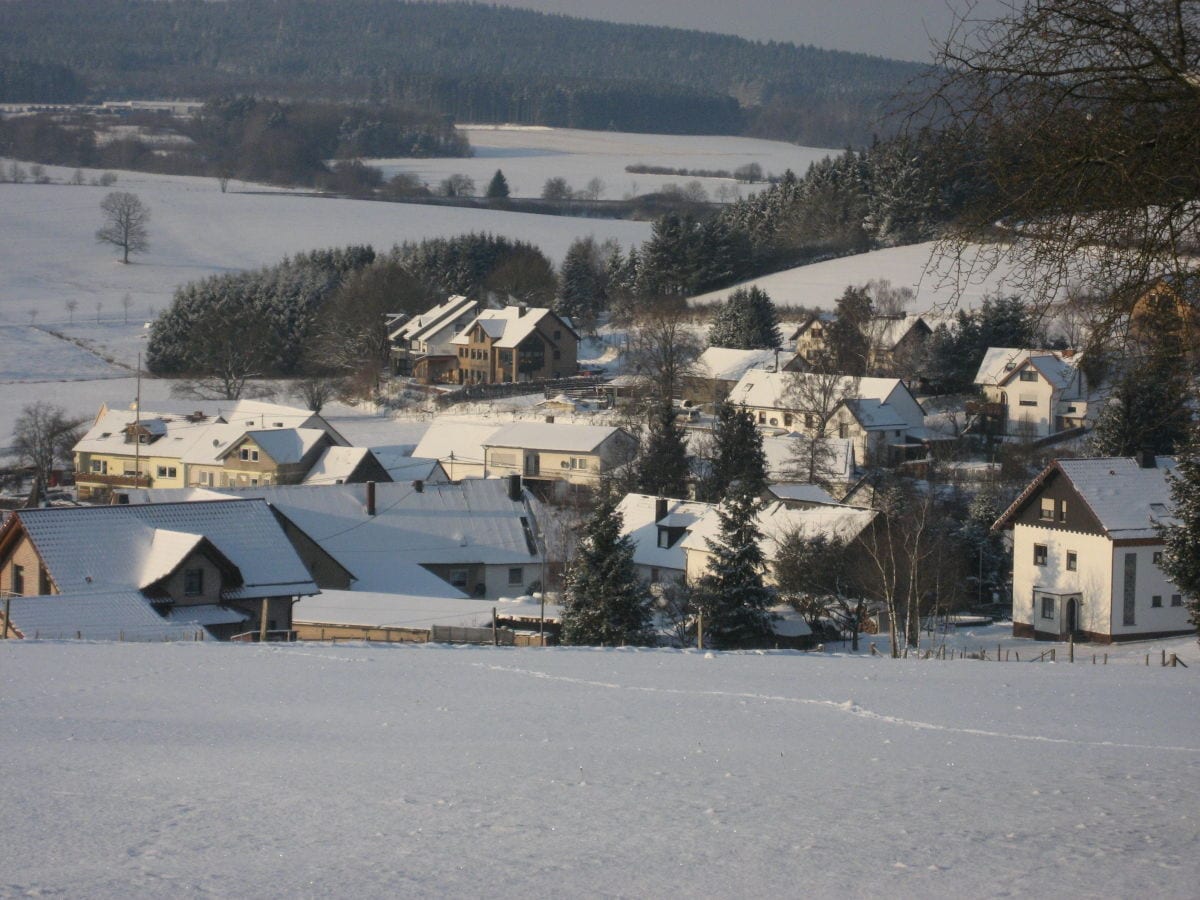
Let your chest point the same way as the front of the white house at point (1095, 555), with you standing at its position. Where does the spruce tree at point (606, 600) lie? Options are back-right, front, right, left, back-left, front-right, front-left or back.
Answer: front

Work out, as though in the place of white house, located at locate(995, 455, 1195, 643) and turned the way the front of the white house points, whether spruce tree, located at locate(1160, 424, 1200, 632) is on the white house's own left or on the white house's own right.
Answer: on the white house's own left

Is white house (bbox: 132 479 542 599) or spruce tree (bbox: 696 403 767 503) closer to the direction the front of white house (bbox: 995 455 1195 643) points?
the white house

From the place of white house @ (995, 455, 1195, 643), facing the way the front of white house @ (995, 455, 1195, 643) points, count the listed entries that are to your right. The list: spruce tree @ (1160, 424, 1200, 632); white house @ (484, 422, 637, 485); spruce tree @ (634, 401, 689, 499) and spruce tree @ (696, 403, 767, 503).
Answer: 3

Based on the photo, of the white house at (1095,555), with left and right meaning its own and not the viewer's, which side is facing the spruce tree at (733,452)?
right

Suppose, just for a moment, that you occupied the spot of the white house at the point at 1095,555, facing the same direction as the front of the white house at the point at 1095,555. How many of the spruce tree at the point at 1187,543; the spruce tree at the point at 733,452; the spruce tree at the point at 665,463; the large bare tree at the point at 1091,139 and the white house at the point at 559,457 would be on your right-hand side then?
3

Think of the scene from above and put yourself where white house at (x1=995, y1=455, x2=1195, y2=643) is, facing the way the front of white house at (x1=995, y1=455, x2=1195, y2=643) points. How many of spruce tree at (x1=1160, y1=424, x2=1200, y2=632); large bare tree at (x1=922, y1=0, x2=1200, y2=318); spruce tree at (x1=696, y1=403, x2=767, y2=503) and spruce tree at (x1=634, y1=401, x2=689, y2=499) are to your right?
2

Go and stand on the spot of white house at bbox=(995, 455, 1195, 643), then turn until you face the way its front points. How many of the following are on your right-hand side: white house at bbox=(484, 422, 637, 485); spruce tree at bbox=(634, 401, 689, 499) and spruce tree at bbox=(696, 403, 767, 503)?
3

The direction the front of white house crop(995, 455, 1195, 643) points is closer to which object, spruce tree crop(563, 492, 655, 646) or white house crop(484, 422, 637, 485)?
the spruce tree

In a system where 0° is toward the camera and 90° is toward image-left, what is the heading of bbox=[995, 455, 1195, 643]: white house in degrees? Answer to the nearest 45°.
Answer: approximately 45°
